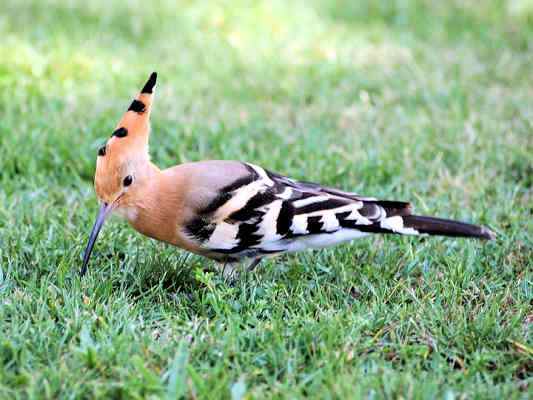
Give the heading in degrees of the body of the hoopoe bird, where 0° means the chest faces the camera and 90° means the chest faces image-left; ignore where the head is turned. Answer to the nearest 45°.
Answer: approximately 90°
